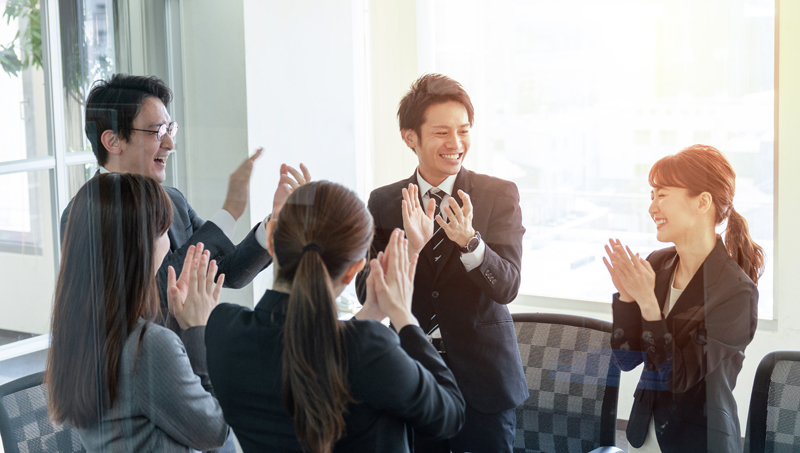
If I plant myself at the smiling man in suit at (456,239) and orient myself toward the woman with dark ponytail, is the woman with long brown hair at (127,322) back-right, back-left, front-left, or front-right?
front-right

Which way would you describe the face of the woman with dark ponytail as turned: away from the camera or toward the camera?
away from the camera

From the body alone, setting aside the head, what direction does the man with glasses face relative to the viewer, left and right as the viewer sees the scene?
facing to the right of the viewer

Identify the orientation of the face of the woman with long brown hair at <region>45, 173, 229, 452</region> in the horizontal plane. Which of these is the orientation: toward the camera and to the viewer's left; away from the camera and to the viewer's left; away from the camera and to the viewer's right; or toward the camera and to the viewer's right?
away from the camera and to the viewer's right

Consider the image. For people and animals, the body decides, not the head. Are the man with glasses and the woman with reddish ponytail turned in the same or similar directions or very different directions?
very different directions

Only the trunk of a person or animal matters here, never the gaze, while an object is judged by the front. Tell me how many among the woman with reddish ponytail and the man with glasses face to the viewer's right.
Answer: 1
